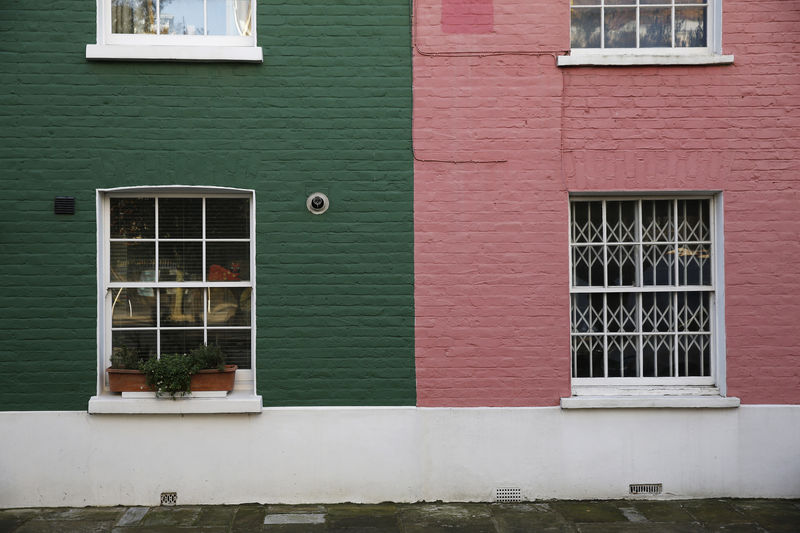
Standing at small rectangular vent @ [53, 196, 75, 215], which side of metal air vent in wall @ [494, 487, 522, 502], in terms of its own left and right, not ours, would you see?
right

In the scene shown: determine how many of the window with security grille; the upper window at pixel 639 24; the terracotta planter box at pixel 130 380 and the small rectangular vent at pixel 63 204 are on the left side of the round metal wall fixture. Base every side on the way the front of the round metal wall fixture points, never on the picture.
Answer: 2

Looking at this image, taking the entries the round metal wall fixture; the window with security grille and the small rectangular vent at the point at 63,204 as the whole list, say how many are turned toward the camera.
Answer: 3

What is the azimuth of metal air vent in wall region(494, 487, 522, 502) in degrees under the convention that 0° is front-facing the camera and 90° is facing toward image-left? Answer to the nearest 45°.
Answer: approximately 0°

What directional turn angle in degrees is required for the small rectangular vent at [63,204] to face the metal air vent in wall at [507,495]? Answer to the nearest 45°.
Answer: approximately 90° to its left

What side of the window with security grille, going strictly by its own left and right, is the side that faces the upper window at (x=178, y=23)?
right

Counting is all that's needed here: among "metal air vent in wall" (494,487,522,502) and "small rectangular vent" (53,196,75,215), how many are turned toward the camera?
2

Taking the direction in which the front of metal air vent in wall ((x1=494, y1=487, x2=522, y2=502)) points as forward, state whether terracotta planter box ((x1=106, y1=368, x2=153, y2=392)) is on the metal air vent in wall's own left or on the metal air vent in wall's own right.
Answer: on the metal air vent in wall's own right

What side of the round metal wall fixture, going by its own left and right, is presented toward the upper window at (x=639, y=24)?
left
